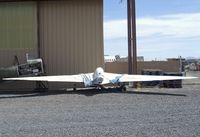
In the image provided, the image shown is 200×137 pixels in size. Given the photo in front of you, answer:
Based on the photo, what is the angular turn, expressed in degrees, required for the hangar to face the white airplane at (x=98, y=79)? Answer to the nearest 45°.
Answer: approximately 45° to its left

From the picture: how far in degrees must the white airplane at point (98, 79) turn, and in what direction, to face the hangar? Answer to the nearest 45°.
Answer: approximately 135° to its right

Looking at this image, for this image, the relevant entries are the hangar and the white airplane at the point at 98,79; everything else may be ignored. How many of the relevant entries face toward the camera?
2

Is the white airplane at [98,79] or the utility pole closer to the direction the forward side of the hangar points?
the white airplane

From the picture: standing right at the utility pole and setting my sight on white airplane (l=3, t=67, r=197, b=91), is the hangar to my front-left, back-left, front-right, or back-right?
front-right

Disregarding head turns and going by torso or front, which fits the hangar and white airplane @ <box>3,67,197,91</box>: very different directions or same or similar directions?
same or similar directions

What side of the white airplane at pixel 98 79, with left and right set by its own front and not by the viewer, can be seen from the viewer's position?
front

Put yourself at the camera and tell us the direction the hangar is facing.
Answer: facing the viewer

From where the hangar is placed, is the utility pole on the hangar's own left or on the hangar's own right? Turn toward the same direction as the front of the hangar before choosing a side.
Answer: on the hangar's own left
